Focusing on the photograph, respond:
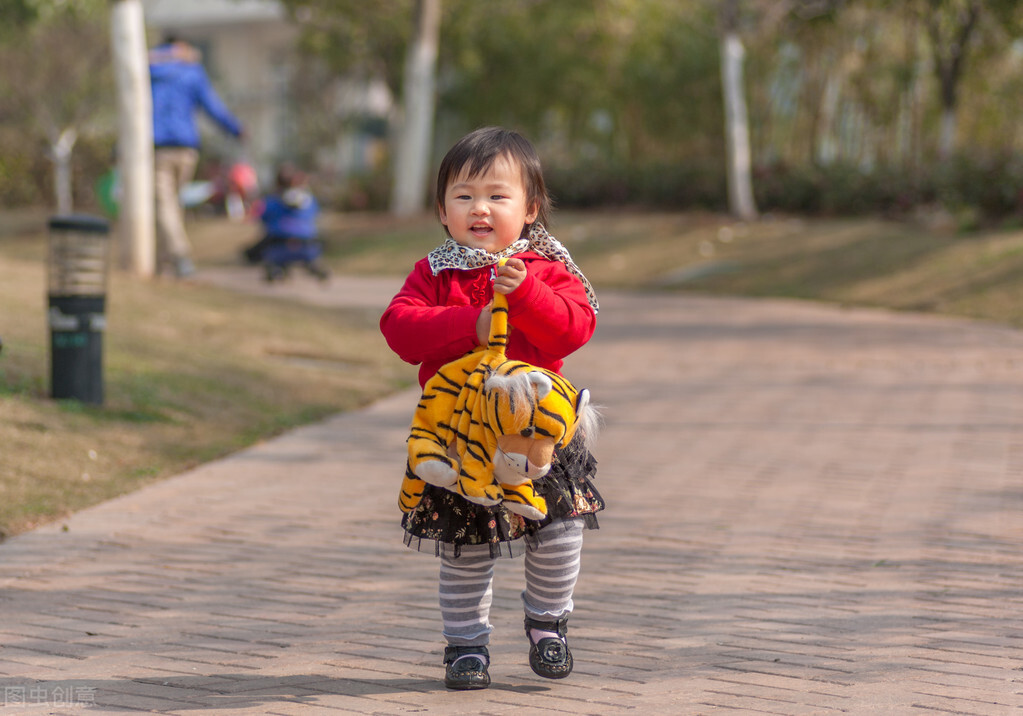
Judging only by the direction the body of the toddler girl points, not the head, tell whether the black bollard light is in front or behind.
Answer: behind

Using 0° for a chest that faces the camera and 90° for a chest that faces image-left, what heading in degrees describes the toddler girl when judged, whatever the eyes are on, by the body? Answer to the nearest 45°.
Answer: approximately 0°

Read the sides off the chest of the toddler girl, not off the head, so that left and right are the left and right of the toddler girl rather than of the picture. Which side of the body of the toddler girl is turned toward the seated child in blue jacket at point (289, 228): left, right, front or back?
back

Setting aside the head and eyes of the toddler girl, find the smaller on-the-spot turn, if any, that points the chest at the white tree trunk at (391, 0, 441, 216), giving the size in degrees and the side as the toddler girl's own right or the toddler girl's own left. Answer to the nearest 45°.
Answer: approximately 180°

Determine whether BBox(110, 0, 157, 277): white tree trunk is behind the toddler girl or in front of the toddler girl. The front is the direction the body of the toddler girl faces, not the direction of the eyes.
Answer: behind

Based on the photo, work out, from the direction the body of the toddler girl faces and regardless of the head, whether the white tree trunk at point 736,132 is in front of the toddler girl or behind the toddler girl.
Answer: behind

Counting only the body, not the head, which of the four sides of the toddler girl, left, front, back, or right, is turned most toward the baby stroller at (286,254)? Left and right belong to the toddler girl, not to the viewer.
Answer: back

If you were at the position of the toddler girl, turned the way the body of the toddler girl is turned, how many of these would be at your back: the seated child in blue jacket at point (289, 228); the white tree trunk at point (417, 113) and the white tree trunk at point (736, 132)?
3
